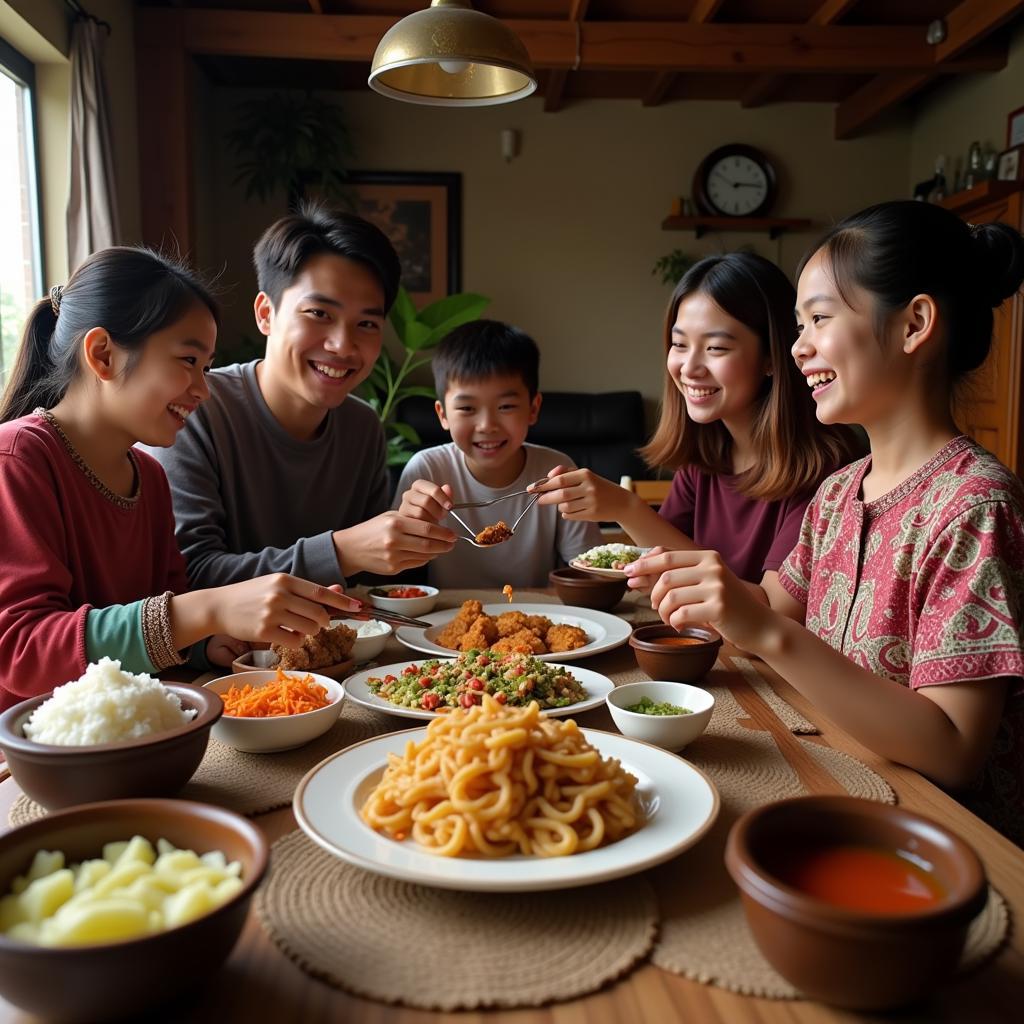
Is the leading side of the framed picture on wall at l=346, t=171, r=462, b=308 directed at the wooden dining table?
yes

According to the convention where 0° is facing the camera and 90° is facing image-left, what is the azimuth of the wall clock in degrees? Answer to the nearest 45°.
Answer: approximately 0°

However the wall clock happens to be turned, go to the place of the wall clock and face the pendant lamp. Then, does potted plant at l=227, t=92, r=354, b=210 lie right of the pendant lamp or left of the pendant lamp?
right

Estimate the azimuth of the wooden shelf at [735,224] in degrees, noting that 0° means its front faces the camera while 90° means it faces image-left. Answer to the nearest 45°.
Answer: approximately 0°

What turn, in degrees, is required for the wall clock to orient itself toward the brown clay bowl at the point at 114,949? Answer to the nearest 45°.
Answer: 0° — it already faces it

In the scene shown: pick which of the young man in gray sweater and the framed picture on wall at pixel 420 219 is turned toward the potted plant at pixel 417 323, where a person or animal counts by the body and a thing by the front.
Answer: the framed picture on wall

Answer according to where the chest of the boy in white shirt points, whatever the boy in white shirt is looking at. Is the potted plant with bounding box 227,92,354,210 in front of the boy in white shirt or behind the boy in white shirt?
behind

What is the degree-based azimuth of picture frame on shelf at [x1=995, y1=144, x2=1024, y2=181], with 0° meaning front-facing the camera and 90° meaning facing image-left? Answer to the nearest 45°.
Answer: approximately 45°
